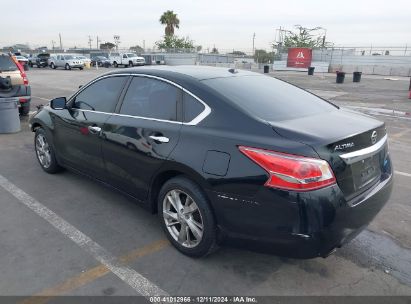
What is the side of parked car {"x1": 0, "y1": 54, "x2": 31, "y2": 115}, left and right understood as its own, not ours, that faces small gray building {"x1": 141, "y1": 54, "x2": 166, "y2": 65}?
front

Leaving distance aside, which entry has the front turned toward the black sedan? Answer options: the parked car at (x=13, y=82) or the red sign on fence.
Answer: the red sign on fence

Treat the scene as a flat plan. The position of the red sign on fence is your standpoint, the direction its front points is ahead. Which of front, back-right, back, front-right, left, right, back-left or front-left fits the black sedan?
front

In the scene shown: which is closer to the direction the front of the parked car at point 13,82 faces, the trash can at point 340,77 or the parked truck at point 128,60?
the parked truck

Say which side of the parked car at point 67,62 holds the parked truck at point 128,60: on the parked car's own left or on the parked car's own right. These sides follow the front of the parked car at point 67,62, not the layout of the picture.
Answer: on the parked car's own left

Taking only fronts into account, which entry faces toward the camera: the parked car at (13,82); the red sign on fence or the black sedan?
the red sign on fence

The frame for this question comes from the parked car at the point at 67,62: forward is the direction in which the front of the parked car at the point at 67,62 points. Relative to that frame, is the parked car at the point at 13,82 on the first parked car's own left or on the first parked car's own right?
on the first parked car's own right

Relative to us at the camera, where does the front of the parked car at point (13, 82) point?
facing away from the viewer

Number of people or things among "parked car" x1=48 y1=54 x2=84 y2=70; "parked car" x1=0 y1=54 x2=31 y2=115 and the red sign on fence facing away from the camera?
1

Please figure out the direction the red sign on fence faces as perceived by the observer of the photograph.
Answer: facing the viewer

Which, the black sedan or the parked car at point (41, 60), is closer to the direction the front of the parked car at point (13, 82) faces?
the parked car

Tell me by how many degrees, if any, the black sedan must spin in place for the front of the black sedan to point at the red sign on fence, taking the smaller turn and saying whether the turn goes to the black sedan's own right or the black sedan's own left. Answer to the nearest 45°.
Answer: approximately 45° to the black sedan's own right

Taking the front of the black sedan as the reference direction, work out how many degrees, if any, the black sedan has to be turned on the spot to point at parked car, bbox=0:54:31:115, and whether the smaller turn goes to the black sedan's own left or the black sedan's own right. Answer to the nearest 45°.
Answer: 0° — it already faces it

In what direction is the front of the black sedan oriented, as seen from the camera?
facing away from the viewer and to the left of the viewer

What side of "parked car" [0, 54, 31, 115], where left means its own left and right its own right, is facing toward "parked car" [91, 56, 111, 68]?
front
